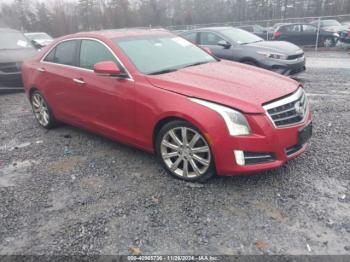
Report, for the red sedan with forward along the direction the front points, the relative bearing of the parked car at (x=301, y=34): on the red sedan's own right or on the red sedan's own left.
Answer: on the red sedan's own left

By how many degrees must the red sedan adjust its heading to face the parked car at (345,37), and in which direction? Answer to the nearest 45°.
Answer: approximately 90° to its left

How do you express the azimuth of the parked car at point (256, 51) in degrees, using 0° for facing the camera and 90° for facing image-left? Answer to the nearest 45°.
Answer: approximately 315°

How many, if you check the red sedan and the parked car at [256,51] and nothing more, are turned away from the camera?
0

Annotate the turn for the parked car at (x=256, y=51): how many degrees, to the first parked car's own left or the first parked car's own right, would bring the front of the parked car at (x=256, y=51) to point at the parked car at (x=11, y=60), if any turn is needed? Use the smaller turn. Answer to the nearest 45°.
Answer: approximately 135° to the first parked car's own right

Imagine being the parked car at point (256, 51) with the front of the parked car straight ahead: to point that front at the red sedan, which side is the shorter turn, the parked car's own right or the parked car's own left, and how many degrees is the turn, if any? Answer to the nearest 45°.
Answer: approximately 45° to the parked car's own right

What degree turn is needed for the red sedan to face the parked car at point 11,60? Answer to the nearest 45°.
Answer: approximately 180°

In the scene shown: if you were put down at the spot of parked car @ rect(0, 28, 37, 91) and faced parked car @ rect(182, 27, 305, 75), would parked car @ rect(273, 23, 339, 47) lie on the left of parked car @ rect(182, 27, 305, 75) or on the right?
left

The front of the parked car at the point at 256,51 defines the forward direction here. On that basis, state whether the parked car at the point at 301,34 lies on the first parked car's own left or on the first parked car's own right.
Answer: on the first parked car's own left

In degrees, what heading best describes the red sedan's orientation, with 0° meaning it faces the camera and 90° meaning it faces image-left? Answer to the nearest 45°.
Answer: approximately 315°

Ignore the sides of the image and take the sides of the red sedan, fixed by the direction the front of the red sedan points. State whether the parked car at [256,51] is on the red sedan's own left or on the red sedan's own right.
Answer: on the red sedan's own left
